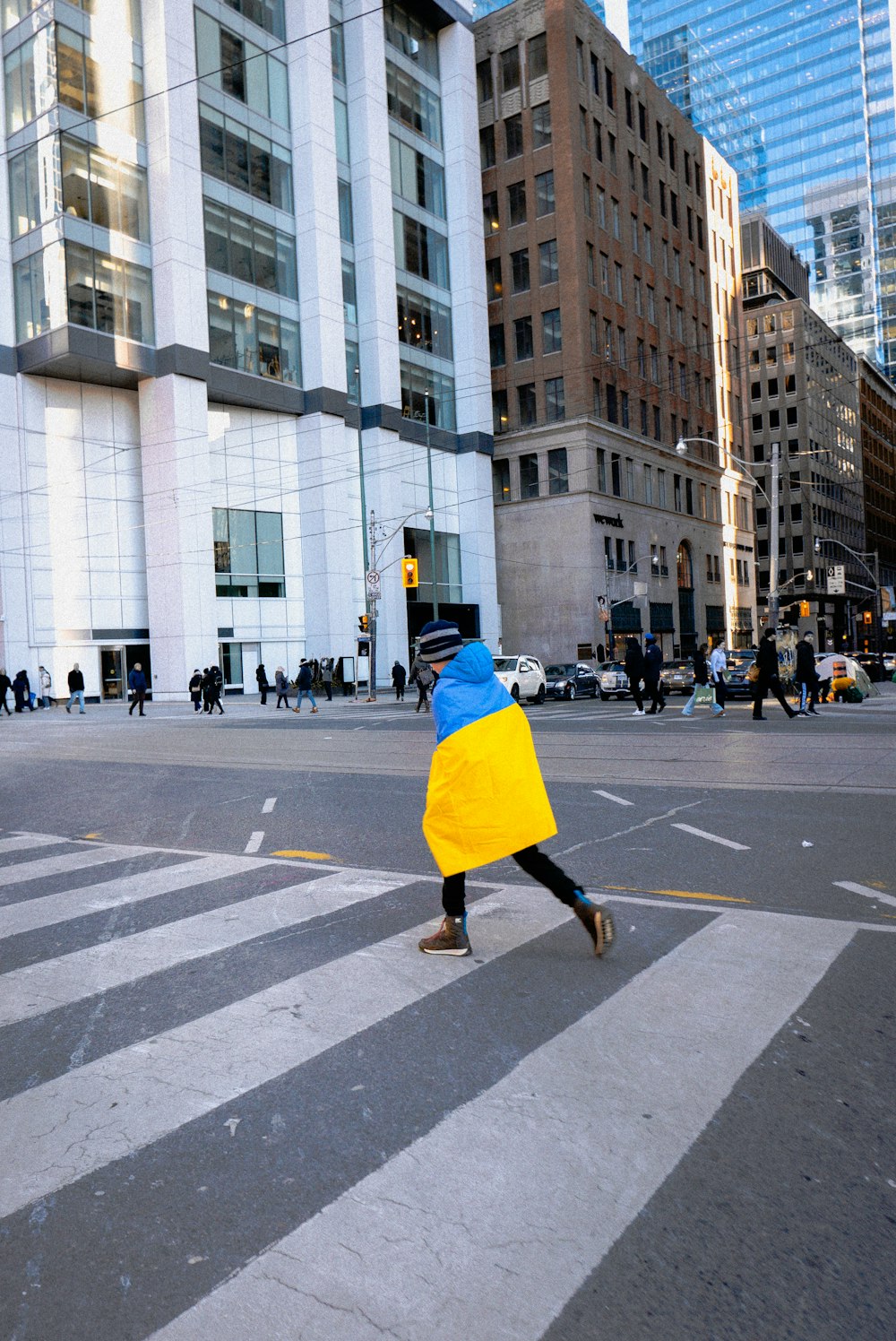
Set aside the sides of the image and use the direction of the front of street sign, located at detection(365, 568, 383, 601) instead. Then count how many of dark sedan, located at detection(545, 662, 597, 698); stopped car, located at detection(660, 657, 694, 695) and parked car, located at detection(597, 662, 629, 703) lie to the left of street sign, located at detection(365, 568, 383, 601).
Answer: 3

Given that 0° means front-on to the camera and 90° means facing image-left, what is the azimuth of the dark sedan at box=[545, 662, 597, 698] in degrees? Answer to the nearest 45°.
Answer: approximately 45°

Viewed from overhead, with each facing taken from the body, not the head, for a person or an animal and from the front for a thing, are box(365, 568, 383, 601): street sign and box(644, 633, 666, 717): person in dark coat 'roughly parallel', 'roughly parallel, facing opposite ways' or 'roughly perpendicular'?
roughly perpendicular

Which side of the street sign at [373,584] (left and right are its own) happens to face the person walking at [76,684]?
right

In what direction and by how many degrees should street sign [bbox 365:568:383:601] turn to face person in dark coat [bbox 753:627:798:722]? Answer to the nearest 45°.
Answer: approximately 45° to its left

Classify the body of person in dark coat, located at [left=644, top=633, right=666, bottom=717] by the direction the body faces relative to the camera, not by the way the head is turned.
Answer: to the viewer's left

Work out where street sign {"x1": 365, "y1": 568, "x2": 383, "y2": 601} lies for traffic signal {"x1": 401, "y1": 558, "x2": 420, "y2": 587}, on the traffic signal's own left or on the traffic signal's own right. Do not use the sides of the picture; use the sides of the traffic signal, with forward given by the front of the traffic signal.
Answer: on the traffic signal's own right

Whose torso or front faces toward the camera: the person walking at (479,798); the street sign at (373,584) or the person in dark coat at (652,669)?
the street sign

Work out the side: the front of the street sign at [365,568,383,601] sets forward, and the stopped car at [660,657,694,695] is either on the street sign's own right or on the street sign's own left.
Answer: on the street sign's own left

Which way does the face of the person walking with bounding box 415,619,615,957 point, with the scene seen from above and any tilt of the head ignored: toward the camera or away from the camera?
away from the camera

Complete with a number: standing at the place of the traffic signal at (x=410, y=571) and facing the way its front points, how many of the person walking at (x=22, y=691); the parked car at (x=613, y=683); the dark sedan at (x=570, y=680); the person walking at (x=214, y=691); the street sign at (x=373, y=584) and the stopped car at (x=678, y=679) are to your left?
3

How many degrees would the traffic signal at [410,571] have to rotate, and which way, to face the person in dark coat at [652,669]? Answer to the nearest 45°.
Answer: approximately 45° to its left

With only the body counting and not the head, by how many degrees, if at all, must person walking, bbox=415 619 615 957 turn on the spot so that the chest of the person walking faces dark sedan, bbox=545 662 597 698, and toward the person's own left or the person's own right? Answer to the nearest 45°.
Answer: approximately 90° to the person's own right
